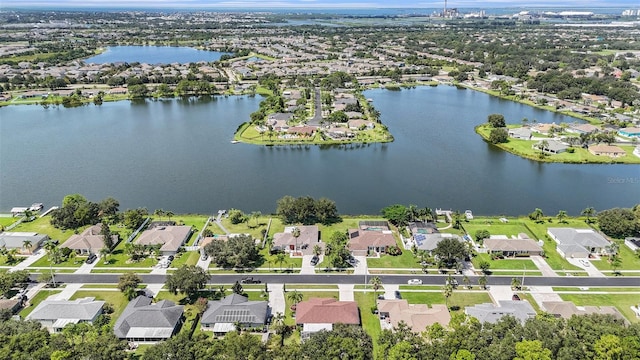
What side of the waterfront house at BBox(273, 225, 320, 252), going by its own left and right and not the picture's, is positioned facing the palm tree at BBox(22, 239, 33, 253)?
right

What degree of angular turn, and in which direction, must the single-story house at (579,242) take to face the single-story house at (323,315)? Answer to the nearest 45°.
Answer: approximately 45° to its right

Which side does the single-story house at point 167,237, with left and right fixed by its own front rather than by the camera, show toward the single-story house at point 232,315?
front

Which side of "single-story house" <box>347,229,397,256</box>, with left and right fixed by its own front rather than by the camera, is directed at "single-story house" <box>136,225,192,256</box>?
right

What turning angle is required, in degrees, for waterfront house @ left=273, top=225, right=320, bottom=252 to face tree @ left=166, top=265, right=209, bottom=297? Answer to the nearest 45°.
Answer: approximately 45° to its right

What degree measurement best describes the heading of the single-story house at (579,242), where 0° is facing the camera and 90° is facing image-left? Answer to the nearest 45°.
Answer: approximately 0°

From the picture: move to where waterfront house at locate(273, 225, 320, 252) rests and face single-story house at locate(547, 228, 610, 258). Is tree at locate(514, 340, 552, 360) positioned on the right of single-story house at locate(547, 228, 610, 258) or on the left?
right
